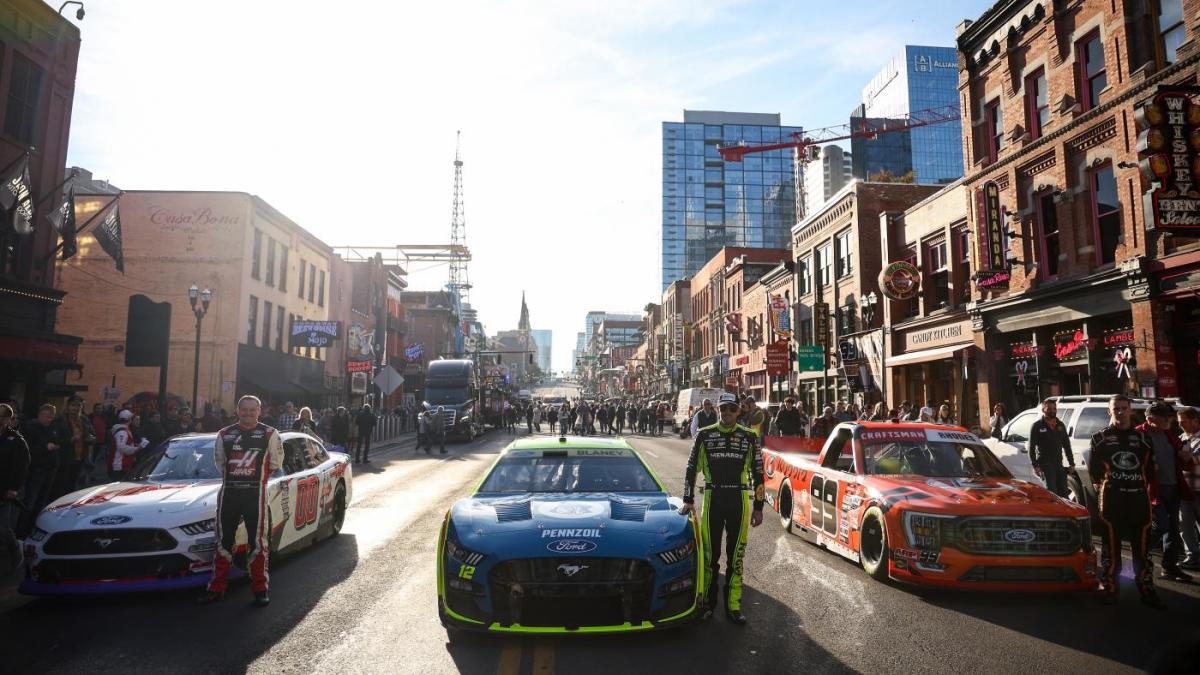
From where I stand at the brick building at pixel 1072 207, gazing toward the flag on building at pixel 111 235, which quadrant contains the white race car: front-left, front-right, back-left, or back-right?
front-left

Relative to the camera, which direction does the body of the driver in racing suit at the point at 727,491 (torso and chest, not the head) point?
toward the camera

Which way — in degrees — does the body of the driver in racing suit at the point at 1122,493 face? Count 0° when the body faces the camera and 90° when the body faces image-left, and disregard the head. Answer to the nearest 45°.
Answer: approximately 0°

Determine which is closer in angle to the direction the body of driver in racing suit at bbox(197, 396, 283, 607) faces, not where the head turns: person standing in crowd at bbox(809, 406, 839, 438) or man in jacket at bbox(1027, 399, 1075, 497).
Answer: the man in jacket

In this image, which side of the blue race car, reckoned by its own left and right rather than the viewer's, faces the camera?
front

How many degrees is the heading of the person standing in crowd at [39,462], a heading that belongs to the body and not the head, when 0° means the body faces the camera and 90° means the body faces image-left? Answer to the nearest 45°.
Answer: approximately 315°

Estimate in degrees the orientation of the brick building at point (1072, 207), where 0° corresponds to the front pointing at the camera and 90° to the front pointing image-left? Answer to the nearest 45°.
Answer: approximately 45°

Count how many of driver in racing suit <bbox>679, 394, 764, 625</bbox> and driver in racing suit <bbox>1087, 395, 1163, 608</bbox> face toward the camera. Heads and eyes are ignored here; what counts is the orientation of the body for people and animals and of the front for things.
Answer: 2

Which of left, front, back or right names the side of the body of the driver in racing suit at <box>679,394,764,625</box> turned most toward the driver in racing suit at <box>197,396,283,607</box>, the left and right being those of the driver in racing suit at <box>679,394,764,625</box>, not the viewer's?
right

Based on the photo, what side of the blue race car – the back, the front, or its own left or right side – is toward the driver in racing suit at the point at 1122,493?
left

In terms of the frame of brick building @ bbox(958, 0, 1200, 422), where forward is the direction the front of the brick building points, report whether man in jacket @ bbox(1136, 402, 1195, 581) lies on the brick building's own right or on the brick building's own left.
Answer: on the brick building's own left

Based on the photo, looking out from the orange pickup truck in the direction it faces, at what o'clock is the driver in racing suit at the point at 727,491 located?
The driver in racing suit is roughly at 3 o'clock from the orange pickup truck.

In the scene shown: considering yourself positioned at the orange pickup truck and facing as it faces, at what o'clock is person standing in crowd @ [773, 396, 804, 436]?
The person standing in crowd is roughly at 7 o'clock from the orange pickup truck.

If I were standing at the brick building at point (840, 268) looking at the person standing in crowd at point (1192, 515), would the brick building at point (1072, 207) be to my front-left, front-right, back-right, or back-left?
front-left

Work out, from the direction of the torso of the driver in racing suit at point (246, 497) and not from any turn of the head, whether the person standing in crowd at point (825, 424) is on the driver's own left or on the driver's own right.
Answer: on the driver's own left

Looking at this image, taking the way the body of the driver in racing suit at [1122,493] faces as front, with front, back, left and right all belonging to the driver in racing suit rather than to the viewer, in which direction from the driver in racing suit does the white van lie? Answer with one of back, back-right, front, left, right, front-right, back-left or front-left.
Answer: back-right
